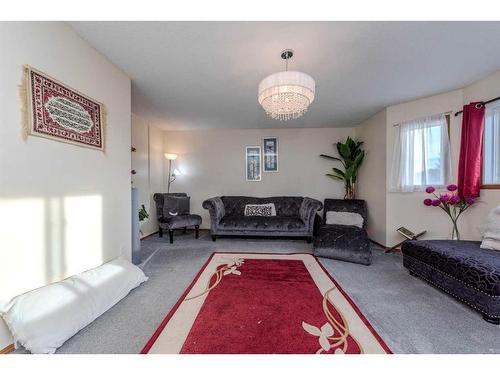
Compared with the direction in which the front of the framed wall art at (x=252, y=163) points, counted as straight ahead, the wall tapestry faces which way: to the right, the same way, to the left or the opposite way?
to the left

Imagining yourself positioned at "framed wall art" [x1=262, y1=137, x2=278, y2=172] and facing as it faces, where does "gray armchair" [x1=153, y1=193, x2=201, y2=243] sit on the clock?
The gray armchair is roughly at 2 o'clock from the framed wall art.

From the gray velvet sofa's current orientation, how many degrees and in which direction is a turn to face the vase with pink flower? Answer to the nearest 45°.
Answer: approximately 90° to its left

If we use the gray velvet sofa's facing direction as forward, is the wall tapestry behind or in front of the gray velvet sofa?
in front

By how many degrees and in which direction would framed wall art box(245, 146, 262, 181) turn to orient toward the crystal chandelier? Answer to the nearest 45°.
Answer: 0° — it already faces it

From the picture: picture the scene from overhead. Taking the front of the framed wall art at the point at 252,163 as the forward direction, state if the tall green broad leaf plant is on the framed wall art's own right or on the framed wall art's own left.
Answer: on the framed wall art's own left

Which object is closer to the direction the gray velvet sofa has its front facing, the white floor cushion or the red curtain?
the white floor cushion

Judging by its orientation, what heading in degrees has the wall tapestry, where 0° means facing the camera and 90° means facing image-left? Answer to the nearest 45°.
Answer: approximately 315°

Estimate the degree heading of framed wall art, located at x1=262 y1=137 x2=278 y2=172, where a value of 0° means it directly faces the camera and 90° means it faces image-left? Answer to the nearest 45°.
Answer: approximately 0°

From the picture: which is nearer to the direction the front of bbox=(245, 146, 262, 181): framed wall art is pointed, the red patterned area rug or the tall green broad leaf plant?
the red patterned area rug

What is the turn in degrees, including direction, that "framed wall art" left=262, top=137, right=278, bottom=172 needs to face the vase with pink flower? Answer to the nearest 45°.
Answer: approximately 45° to its left

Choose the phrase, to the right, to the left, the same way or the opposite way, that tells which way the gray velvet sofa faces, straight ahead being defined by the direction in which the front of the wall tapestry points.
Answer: to the right
